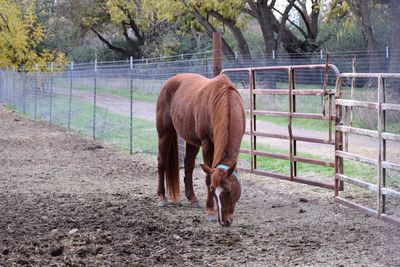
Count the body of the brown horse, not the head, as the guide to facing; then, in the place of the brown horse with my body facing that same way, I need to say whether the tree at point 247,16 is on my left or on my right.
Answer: on my left

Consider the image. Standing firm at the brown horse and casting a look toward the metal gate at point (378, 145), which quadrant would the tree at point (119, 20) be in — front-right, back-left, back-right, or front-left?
back-left

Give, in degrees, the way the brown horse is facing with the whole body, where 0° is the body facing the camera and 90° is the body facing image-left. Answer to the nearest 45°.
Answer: approximately 315°

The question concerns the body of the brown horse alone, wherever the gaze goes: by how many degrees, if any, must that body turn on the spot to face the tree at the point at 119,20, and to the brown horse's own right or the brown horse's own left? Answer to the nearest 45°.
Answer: approximately 135° to the brown horse's own left
